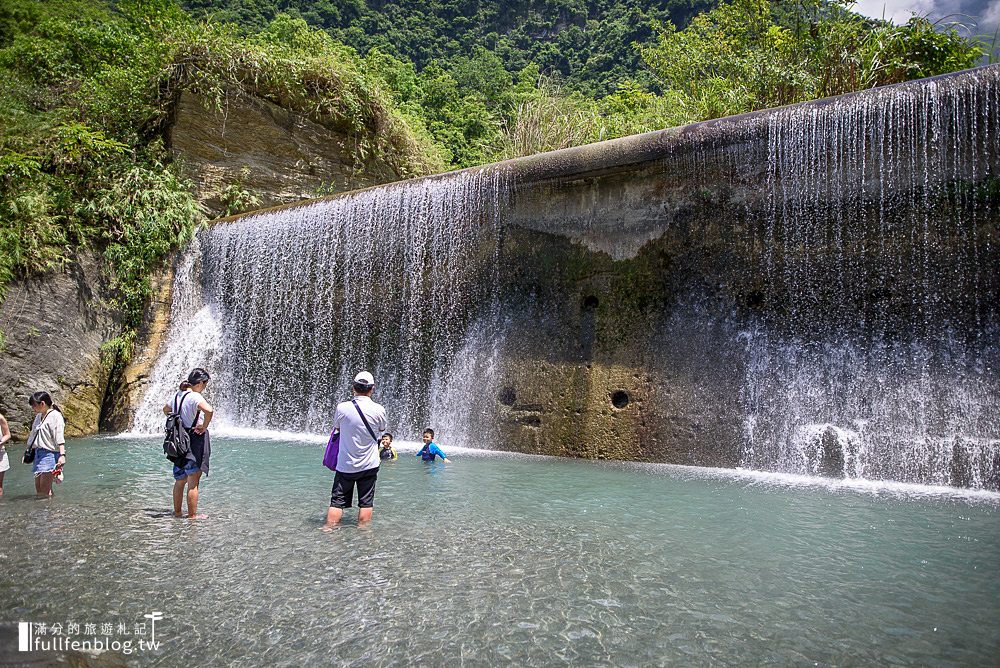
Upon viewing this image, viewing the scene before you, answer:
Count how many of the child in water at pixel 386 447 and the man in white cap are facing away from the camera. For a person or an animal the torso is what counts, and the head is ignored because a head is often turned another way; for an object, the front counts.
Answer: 1

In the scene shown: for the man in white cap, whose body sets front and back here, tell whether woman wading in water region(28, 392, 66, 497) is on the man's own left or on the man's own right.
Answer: on the man's own left

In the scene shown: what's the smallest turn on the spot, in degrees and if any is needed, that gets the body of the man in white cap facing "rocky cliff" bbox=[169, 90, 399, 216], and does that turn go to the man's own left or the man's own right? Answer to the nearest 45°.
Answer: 0° — they already face it

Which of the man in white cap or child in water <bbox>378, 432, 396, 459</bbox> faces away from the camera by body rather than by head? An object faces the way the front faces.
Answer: the man in white cap

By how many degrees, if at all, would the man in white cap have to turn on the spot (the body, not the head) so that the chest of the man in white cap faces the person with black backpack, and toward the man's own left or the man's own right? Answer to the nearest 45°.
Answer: approximately 90° to the man's own left

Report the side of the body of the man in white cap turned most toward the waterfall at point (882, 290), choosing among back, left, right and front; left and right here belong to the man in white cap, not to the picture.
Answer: right

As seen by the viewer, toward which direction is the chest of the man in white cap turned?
away from the camera

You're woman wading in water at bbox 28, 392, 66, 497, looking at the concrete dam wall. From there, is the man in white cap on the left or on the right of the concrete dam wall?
right

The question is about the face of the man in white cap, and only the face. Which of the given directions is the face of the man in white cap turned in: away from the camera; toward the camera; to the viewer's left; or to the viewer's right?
away from the camera

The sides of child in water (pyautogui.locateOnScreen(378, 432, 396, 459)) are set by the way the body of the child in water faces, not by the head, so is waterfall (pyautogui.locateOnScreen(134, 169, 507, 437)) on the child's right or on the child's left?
on the child's right

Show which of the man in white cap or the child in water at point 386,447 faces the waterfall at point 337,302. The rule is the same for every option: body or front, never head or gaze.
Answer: the man in white cap
